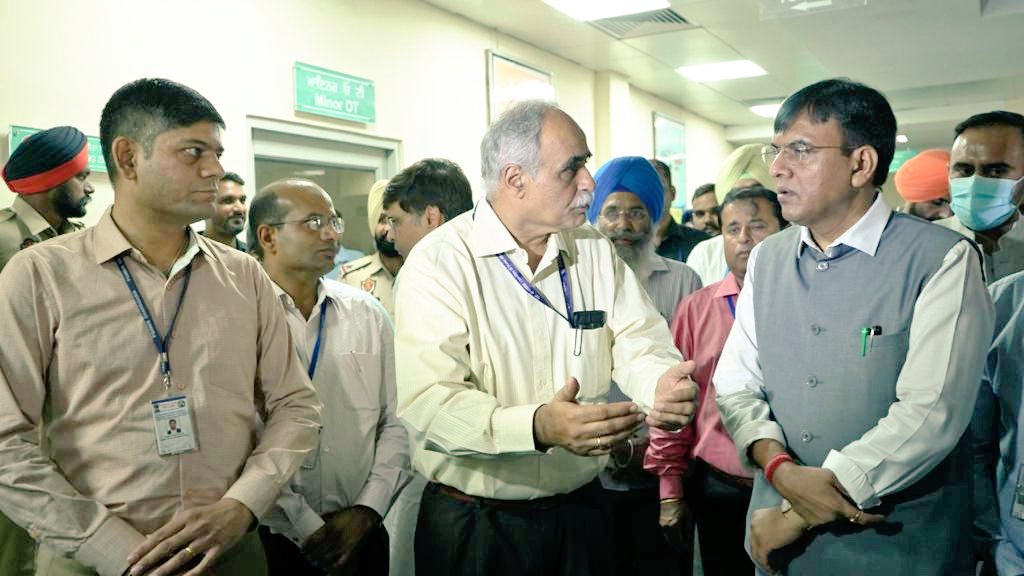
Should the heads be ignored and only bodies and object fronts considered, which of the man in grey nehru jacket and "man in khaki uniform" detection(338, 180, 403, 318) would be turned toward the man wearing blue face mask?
the man in khaki uniform

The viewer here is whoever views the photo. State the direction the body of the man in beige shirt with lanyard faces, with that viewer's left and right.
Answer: facing the viewer and to the right of the viewer

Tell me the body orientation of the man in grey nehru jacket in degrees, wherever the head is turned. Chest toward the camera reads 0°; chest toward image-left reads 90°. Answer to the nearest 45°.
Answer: approximately 45°

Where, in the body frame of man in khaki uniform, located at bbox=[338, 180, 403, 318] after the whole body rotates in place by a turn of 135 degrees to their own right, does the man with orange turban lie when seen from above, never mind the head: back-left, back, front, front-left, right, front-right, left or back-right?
back

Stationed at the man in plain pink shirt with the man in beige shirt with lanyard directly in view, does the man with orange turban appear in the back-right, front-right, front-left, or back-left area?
back-right

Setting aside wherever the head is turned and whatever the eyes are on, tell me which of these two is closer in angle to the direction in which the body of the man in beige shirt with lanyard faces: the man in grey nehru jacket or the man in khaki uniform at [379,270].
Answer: the man in grey nehru jacket

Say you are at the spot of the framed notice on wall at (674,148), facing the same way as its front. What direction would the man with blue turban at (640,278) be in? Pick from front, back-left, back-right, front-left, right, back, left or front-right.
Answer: front-right

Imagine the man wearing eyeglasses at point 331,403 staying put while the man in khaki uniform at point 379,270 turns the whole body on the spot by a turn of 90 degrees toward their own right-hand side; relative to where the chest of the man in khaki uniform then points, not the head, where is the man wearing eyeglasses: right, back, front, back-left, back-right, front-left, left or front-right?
front-left

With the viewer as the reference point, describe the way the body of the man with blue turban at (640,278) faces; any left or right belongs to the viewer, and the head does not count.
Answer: facing the viewer

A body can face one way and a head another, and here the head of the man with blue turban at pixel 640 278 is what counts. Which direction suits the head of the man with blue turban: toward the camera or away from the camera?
toward the camera

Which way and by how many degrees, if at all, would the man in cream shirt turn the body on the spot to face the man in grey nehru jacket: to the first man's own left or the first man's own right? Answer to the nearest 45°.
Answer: approximately 45° to the first man's own left

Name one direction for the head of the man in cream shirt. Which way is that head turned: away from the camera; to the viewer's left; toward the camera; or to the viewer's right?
to the viewer's right

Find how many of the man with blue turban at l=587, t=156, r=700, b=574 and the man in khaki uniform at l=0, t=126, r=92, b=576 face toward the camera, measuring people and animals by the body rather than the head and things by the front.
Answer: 1

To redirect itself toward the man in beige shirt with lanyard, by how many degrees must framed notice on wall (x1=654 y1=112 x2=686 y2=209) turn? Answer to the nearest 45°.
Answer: approximately 45° to its right

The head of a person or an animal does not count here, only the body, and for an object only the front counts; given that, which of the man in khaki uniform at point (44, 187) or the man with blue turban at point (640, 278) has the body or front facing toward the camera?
the man with blue turban
